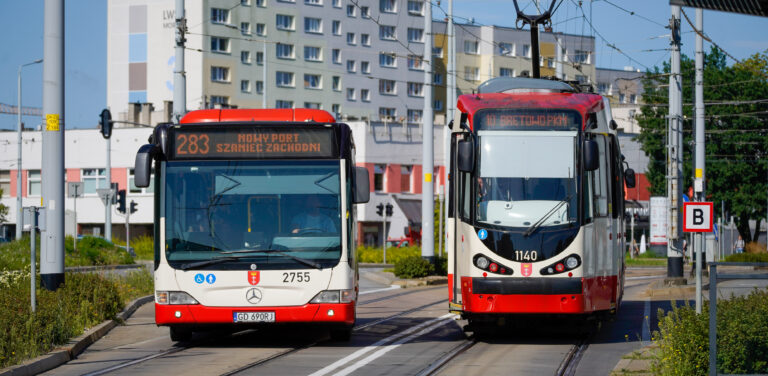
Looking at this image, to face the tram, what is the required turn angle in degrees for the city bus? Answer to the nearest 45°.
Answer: approximately 90° to its left

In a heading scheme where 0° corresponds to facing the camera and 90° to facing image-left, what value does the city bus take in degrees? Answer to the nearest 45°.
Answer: approximately 0°

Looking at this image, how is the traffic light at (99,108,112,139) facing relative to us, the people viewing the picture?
facing away from the viewer

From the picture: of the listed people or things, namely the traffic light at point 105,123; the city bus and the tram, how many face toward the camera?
2

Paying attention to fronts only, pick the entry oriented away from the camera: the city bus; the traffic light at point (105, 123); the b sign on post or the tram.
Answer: the traffic light

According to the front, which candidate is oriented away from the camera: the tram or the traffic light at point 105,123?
the traffic light

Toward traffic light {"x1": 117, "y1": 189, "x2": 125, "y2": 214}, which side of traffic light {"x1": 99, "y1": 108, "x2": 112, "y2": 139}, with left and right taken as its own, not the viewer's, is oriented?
right

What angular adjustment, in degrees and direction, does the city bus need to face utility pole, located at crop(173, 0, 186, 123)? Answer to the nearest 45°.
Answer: approximately 180°

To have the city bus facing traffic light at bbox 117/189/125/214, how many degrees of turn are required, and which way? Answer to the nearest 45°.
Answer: approximately 180°

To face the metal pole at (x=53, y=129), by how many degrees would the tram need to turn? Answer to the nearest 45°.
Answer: approximately 90° to its right
